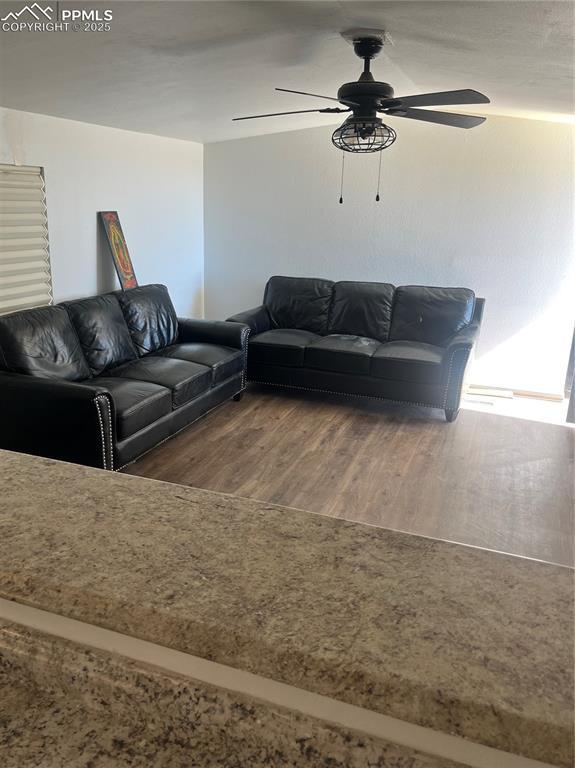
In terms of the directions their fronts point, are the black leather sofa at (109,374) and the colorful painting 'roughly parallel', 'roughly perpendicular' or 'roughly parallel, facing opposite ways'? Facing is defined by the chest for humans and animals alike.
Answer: roughly parallel

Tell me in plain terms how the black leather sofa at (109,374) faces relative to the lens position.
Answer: facing the viewer and to the right of the viewer

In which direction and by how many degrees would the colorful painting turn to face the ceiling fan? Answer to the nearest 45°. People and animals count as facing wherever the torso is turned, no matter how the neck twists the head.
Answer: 0° — it already faces it

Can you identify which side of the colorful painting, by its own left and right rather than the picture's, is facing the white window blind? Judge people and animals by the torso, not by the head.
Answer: right

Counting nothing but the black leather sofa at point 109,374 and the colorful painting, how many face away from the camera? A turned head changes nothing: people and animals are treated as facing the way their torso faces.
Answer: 0

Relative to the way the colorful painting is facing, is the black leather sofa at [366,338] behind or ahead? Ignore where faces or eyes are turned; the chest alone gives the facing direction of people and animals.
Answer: ahead
